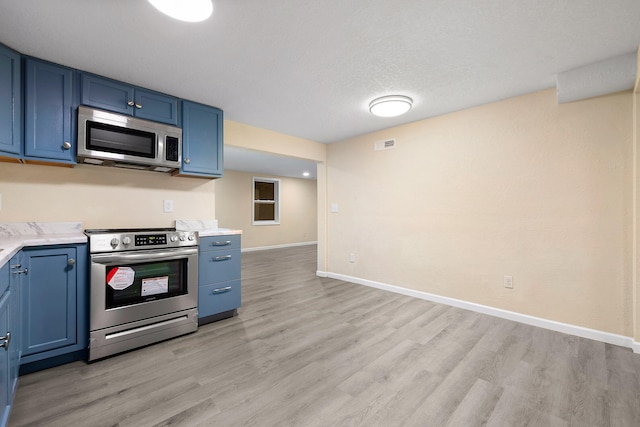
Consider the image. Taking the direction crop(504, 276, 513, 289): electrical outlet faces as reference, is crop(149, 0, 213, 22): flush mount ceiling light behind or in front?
in front

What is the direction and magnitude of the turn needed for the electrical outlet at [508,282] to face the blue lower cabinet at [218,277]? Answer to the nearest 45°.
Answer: approximately 45° to its right

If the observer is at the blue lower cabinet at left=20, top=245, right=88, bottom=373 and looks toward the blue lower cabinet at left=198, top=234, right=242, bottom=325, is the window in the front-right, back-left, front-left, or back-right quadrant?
front-left

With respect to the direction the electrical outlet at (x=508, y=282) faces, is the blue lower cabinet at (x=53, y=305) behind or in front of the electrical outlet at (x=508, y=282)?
in front

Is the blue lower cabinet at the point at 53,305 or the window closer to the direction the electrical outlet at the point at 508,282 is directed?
the blue lower cabinet

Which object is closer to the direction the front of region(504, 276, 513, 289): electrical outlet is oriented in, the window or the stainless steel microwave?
the stainless steel microwave

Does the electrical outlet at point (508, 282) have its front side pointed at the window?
no

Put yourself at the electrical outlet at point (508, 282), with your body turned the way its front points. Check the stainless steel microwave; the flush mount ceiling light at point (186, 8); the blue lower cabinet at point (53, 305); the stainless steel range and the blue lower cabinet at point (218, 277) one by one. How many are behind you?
0

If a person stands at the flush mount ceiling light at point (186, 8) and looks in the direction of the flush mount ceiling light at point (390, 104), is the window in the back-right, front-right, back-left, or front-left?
front-left

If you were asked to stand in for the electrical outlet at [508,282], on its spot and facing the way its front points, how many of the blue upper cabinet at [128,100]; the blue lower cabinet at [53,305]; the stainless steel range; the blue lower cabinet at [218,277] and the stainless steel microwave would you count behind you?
0

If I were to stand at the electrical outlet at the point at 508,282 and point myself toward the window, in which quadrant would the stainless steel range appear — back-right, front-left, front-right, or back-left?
front-left
